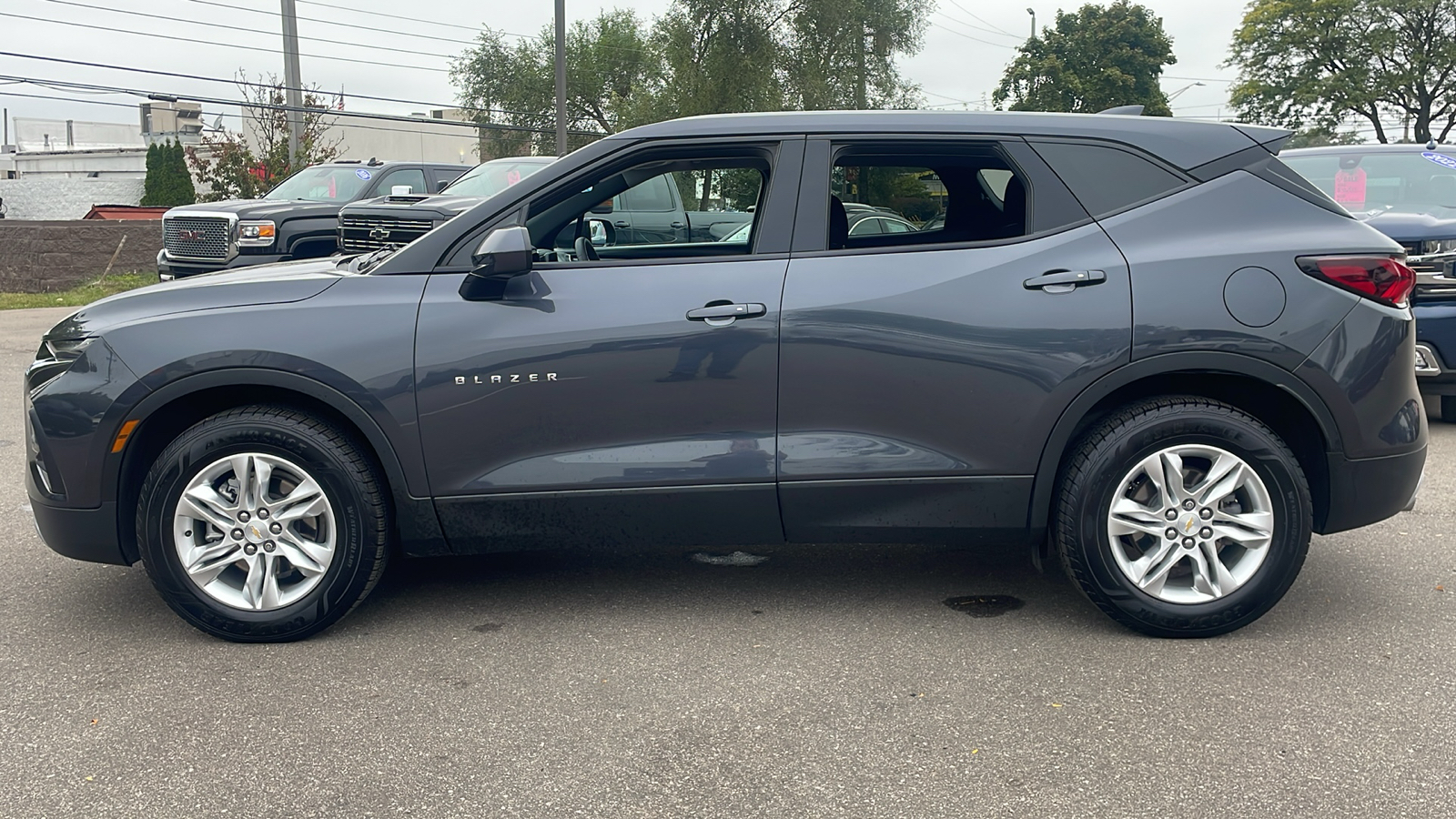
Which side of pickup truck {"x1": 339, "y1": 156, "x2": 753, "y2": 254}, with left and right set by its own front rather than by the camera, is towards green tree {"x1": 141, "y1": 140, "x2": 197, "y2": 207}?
right

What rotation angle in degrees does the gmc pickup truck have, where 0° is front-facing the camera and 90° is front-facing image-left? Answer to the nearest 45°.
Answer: approximately 45°

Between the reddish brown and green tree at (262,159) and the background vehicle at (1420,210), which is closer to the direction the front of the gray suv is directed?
the reddish brown and green tree

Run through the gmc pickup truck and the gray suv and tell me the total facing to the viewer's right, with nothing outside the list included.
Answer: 0

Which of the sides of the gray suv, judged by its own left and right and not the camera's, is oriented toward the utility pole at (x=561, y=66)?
right

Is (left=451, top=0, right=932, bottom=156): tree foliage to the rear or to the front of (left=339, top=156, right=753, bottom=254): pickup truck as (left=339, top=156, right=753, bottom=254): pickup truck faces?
to the rear

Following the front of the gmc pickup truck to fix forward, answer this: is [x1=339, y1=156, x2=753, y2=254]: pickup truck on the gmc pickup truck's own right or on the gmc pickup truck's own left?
on the gmc pickup truck's own left

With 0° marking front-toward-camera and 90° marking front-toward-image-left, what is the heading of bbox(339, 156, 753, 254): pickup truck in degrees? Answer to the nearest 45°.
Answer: approximately 45°

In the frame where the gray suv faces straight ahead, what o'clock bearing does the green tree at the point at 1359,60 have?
The green tree is roughly at 4 o'clock from the gray suv.

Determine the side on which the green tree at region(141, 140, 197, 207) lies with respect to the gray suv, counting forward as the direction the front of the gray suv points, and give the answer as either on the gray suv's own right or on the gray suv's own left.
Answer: on the gray suv's own right

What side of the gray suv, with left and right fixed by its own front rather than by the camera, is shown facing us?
left

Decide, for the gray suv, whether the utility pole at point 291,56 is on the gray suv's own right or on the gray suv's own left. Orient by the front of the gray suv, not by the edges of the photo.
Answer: on the gray suv's own right
